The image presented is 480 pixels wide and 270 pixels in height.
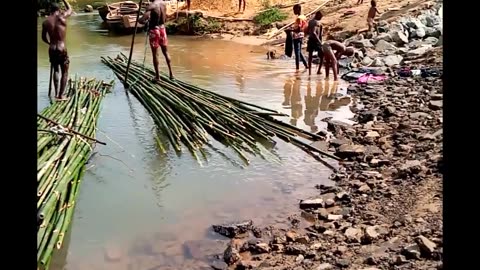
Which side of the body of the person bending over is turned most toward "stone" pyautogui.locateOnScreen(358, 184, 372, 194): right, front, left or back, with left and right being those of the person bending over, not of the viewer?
right

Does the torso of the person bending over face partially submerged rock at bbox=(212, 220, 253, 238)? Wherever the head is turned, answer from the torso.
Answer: no

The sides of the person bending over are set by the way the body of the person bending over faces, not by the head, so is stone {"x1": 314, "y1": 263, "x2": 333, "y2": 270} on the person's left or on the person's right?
on the person's right

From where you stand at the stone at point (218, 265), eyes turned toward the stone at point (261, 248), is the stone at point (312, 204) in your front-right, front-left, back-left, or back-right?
front-left

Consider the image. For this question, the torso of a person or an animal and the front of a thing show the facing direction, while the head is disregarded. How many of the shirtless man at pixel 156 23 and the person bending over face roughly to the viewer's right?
1

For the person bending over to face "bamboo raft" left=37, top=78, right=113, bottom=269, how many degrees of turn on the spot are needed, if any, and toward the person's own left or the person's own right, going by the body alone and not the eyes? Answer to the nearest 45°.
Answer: approximately 90° to the person's own right

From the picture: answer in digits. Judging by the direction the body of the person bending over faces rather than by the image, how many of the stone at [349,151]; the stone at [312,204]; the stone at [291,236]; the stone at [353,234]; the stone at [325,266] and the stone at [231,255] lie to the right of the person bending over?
6

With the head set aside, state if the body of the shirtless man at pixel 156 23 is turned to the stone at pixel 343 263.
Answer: no

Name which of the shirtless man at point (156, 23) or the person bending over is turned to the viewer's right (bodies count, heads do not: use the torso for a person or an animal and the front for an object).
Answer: the person bending over

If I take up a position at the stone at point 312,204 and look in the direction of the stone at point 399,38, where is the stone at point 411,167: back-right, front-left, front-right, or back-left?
front-right

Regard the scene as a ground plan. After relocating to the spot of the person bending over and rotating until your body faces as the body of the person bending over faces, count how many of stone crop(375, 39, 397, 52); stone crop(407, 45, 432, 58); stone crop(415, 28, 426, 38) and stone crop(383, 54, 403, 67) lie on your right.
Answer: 0

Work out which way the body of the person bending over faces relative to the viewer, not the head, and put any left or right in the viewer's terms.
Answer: facing to the right of the viewer

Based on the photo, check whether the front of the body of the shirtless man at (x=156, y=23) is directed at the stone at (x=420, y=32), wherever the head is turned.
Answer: no
